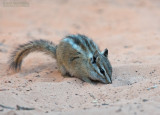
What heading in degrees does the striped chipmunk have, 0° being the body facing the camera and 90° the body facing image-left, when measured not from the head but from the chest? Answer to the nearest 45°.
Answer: approximately 315°
